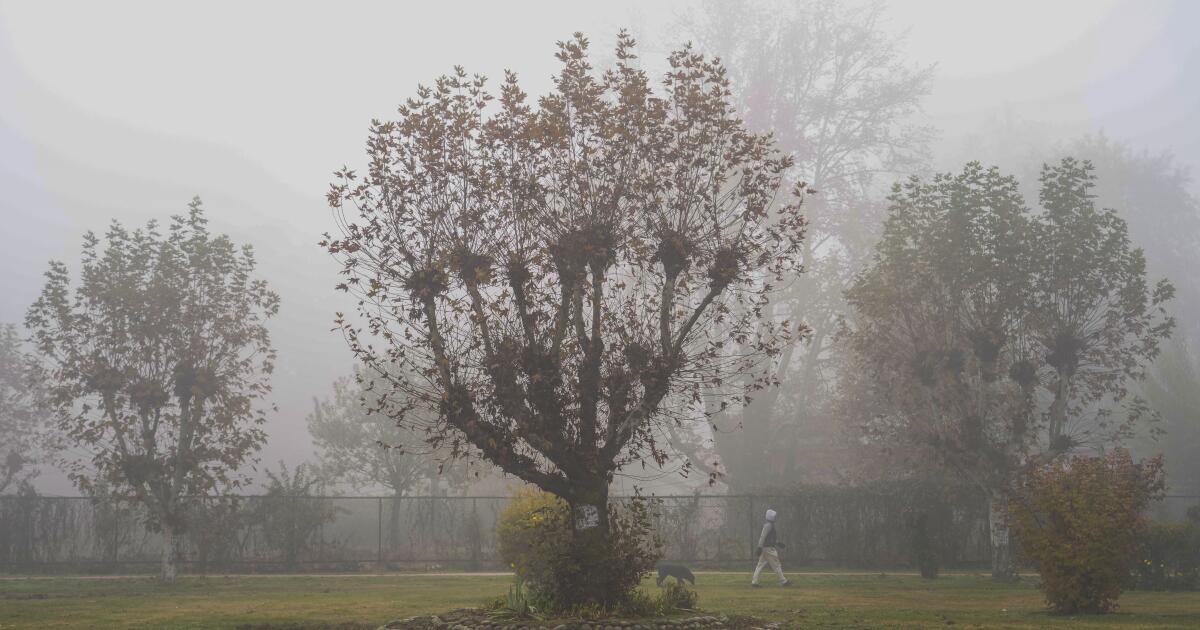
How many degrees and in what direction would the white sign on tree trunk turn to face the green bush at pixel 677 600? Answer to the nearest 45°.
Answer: approximately 135° to its left

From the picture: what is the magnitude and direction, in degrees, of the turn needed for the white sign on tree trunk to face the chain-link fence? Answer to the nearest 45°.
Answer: approximately 180°

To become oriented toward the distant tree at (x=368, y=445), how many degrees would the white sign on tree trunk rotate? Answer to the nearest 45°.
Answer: approximately 180°

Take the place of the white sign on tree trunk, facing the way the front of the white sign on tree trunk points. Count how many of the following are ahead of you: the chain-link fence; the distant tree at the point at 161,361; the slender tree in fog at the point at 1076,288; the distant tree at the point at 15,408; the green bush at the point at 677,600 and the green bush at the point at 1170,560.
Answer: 0

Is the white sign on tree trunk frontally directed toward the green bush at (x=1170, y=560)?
no

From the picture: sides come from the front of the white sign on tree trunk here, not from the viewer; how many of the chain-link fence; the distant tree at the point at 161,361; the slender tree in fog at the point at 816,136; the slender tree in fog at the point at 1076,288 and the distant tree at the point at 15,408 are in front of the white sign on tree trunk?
0

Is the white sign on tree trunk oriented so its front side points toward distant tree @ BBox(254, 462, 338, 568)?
no

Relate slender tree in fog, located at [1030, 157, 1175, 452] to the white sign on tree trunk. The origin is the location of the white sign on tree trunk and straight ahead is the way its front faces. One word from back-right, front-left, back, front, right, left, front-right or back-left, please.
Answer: back-left

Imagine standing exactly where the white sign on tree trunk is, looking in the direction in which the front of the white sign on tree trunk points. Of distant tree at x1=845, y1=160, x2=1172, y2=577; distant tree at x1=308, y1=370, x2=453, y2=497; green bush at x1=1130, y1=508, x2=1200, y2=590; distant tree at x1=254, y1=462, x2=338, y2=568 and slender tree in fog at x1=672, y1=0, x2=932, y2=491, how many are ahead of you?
0

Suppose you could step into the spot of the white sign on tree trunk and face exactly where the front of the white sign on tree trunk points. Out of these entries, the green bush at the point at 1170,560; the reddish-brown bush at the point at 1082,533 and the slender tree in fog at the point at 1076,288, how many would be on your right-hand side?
0

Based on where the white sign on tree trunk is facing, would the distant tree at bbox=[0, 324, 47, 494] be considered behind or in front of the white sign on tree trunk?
behind

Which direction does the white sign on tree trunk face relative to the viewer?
toward the camera

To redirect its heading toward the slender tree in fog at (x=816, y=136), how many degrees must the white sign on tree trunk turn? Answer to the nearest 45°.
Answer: approximately 180°

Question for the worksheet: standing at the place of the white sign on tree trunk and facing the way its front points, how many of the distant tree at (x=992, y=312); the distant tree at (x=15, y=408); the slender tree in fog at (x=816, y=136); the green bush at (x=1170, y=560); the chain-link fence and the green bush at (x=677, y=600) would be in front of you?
0

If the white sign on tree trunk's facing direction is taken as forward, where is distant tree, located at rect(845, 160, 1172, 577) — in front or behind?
behind
